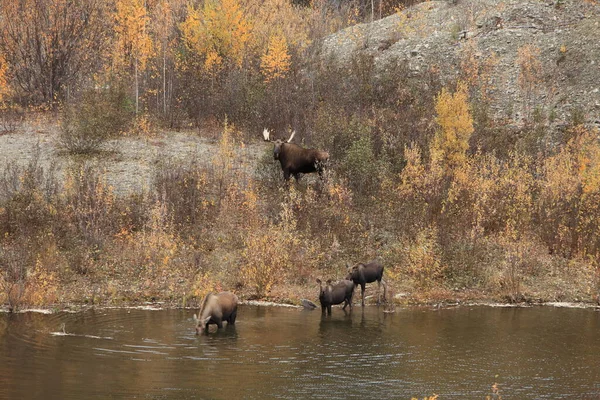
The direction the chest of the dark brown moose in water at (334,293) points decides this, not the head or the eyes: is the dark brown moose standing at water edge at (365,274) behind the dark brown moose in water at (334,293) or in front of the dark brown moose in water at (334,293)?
behind

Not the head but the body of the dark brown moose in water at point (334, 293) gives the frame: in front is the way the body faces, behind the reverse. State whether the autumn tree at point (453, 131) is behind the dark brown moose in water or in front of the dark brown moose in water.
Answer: behind

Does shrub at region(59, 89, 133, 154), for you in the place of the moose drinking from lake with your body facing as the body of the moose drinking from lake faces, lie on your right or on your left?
on your right

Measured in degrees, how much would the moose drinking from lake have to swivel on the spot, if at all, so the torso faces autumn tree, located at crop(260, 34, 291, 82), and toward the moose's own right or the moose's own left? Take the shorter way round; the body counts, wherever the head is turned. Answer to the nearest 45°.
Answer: approximately 135° to the moose's own right

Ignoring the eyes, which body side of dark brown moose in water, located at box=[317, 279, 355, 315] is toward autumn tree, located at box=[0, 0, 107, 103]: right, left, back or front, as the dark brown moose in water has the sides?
right

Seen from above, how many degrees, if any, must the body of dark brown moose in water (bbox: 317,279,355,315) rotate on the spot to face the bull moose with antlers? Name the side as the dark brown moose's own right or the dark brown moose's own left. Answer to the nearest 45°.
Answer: approximately 135° to the dark brown moose's own right

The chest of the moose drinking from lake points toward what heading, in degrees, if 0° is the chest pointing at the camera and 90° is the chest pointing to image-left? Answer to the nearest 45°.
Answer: approximately 45°

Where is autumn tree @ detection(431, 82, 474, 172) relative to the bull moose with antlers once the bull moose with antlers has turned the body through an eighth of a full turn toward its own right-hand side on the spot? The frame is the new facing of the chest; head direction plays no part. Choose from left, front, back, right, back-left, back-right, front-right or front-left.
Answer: back

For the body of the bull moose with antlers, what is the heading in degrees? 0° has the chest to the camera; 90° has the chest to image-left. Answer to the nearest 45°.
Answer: approximately 45°

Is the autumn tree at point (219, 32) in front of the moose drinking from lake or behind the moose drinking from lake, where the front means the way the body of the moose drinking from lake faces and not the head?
behind
